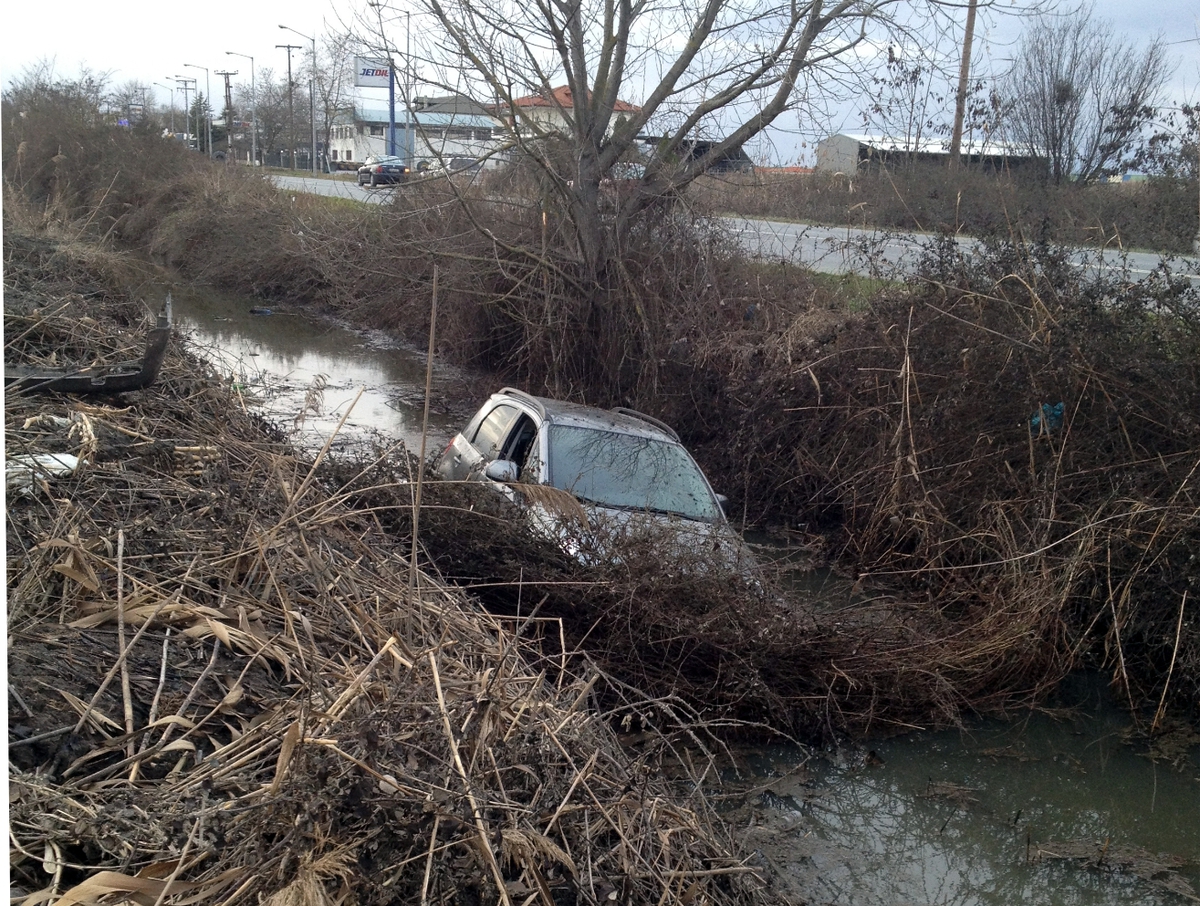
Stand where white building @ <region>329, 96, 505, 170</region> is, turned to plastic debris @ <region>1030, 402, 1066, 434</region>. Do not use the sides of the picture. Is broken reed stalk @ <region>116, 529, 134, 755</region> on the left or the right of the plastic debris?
right

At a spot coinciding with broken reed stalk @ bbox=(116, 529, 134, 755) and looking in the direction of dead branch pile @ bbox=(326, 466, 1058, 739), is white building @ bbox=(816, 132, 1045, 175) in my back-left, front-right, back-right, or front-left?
front-left

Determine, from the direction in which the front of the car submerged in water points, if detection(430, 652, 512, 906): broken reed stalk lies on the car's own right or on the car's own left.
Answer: on the car's own right

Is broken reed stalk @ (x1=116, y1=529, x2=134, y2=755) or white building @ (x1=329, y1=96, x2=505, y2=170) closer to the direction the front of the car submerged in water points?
the broken reed stalk

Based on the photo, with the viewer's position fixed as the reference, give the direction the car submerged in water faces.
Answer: facing the viewer and to the right of the viewer

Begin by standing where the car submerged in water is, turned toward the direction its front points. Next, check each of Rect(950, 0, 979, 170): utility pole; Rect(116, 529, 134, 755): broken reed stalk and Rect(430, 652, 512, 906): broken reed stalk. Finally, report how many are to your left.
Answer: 1

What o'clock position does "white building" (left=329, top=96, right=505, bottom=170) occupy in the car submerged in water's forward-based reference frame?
The white building is roughly at 7 o'clock from the car submerged in water.

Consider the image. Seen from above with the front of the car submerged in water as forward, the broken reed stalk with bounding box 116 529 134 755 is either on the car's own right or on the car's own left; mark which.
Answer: on the car's own right

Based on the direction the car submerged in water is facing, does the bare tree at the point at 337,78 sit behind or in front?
behind

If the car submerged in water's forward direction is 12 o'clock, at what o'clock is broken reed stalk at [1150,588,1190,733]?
The broken reed stalk is roughly at 11 o'clock from the car submerged in water.

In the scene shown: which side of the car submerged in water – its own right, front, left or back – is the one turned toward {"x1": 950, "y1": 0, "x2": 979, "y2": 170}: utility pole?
left

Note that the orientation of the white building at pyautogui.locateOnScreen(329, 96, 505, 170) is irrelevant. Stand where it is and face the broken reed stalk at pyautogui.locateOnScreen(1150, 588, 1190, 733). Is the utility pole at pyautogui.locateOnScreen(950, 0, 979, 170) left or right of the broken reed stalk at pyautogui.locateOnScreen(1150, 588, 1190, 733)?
left

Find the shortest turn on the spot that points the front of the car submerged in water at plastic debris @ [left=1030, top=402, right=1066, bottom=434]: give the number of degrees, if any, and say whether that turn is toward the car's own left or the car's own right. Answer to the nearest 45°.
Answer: approximately 45° to the car's own left
